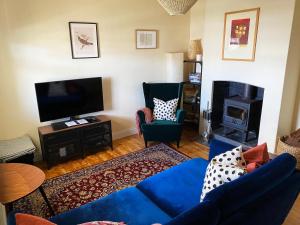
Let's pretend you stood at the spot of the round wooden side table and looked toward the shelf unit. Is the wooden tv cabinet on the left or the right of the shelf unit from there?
left

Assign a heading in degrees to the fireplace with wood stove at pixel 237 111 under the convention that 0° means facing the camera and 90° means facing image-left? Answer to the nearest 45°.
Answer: approximately 45°

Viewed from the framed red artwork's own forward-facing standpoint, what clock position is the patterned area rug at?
The patterned area rug is roughly at 12 o'clock from the framed red artwork.

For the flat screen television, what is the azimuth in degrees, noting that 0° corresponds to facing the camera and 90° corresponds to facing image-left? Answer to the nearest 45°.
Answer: approximately 315°
